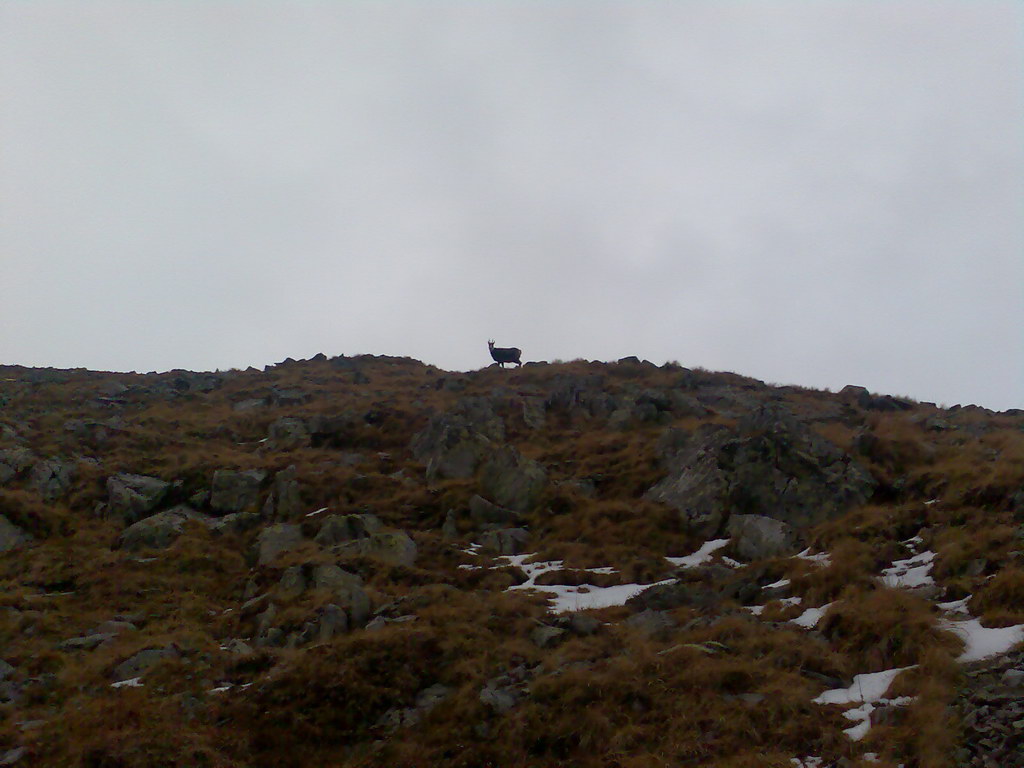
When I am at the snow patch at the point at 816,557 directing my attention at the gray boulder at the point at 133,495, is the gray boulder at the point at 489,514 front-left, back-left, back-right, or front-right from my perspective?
front-right

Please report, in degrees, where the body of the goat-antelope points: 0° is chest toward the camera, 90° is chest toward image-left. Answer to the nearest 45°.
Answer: approximately 90°

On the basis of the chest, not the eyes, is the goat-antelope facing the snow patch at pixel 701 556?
no

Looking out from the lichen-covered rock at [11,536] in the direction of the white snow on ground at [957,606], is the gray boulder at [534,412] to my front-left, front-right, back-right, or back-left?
front-left

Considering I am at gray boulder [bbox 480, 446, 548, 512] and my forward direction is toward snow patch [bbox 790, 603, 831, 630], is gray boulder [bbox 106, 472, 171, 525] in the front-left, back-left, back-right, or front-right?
back-right

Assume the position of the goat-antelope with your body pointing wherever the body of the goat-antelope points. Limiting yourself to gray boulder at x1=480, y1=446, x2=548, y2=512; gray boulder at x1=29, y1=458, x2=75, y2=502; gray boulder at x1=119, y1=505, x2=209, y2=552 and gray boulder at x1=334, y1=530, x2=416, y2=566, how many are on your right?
0

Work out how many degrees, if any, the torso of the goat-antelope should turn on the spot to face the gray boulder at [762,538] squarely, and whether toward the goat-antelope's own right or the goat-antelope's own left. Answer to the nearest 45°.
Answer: approximately 90° to the goat-antelope's own left

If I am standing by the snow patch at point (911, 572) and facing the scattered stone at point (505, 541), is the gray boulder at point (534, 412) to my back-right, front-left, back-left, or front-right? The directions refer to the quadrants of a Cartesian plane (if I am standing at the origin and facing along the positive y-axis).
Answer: front-right

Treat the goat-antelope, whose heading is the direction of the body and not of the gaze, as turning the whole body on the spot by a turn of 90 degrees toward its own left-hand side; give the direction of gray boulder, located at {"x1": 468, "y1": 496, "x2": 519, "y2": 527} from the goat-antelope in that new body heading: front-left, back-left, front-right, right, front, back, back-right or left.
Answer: front

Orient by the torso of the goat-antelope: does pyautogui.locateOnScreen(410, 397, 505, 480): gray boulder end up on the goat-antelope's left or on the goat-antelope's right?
on the goat-antelope's left

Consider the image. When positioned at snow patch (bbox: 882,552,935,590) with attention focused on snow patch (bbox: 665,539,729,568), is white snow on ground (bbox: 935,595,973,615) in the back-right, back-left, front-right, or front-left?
back-left

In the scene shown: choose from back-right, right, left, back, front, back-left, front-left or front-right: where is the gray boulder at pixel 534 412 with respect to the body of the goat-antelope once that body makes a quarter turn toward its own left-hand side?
front

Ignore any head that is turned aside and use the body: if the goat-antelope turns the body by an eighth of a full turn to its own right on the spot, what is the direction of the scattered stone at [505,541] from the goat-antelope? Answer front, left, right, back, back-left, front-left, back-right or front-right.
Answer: back-left

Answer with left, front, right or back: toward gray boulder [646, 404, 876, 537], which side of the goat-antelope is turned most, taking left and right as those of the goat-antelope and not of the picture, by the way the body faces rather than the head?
left

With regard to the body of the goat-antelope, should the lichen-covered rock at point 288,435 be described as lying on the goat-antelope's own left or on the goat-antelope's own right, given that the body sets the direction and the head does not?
on the goat-antelope's own left

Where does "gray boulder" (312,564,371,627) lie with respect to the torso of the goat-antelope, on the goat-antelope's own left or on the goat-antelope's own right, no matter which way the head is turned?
on the goat-antelope's own left

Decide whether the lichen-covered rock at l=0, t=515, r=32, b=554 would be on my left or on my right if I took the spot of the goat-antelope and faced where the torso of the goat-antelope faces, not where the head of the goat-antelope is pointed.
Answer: on my left

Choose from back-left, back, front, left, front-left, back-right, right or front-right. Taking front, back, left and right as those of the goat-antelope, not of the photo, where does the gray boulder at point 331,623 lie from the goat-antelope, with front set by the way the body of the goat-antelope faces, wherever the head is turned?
left

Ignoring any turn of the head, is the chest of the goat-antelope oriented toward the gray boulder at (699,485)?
no

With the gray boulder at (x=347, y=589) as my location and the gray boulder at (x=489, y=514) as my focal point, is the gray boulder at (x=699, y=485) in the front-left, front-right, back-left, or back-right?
front-right

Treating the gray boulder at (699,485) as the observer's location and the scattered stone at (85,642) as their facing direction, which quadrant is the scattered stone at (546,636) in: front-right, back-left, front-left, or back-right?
front-left

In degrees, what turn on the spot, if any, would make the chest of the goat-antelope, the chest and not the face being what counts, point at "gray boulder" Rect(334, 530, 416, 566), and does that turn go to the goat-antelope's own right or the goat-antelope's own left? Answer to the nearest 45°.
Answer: approximately 90° to the goat-antelope's own left
